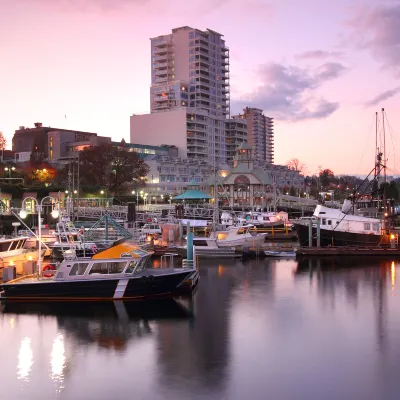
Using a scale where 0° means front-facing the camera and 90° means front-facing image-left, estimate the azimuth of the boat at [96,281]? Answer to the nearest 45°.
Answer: approximately 270°

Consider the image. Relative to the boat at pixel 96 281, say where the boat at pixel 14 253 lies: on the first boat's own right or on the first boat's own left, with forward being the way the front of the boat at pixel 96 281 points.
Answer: on the first boat's own left

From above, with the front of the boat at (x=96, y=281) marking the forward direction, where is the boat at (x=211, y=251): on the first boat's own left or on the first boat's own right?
on the first boat's own left
